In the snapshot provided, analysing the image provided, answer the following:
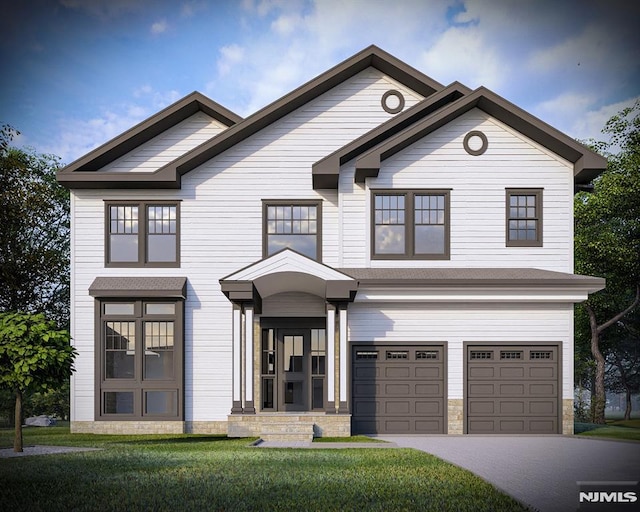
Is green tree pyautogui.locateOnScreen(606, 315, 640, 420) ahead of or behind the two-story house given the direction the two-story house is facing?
behind

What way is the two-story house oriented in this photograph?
toward the camera

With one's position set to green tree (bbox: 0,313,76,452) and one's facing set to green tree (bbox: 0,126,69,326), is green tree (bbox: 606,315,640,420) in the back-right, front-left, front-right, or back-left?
front-right
